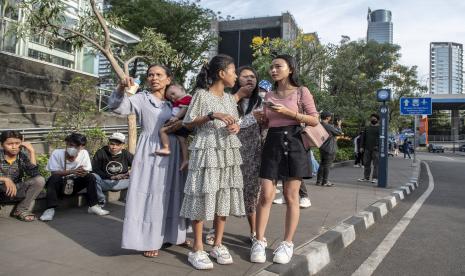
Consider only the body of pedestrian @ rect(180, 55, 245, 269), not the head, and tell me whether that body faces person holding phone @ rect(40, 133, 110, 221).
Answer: no

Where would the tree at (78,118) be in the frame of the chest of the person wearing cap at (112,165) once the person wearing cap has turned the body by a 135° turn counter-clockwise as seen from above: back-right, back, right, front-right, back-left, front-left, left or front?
front-left

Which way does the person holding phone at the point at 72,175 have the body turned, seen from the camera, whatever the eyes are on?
toward the camera

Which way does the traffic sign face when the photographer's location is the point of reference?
facing the viewer

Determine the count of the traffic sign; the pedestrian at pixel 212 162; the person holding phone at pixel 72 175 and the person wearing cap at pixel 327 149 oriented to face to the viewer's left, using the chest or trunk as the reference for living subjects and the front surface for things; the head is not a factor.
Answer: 0

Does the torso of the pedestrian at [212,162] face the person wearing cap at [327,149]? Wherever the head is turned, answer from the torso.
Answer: no

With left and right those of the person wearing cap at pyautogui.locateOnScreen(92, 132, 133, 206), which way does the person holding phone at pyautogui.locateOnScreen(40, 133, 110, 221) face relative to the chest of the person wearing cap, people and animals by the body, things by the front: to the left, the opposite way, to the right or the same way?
the same way

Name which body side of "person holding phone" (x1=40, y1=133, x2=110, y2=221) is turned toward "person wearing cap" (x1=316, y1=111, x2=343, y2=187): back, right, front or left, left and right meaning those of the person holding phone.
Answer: left

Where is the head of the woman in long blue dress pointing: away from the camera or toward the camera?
toward the camera

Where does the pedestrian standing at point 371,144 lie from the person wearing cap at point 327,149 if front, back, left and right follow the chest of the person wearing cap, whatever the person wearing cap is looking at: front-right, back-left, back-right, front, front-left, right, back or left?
front-left
